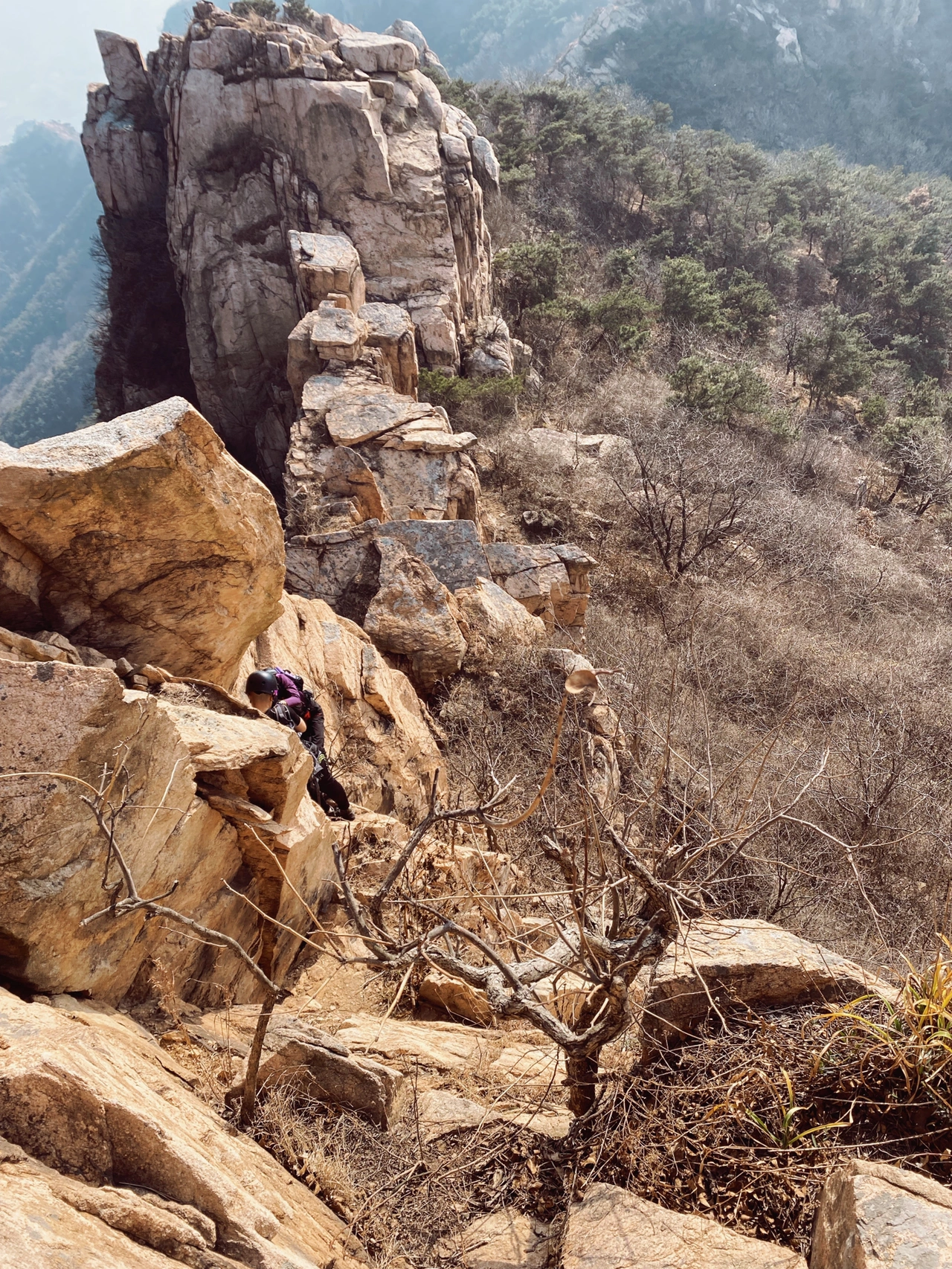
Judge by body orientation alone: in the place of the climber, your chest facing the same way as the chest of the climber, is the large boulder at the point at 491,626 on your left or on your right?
on your right

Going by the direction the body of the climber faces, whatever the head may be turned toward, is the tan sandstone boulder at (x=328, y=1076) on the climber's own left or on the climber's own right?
on the climber's own left

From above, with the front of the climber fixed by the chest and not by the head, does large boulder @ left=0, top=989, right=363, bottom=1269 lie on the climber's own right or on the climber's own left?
on the climber's own left

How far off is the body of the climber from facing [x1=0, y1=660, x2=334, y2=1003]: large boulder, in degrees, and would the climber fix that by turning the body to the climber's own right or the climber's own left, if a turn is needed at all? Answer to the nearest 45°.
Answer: approximately 90° to the climber's own left

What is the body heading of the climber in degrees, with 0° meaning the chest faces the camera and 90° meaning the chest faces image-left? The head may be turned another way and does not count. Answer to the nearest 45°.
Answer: approximately 90°

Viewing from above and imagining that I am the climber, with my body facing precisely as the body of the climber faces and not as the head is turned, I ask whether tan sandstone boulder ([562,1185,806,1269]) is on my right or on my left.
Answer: on my left

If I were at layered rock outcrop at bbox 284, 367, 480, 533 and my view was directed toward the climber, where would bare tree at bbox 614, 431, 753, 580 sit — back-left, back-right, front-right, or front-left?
back-left
